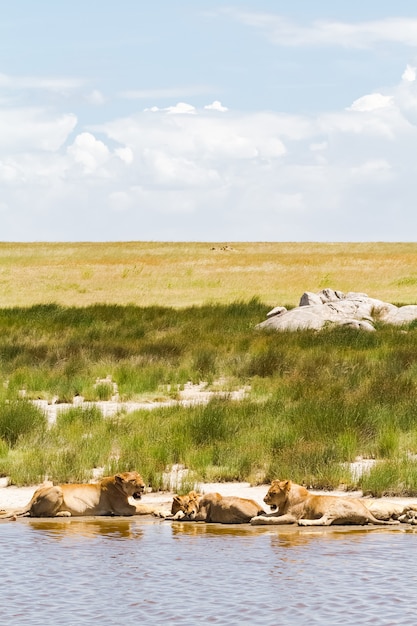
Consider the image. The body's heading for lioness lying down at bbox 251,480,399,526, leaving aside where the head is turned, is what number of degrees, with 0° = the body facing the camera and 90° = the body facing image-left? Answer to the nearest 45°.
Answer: approximately 90°

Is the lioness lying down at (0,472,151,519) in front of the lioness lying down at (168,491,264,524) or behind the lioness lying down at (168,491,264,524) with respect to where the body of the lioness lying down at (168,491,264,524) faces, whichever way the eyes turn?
in front

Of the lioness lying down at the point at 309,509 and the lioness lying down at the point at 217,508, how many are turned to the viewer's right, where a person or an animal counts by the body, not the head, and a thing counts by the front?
0

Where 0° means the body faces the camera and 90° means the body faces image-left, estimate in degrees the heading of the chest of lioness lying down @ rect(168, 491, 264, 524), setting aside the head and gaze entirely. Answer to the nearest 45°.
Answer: approximately 90°

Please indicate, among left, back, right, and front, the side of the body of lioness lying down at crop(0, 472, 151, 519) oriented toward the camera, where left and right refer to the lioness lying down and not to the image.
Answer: right

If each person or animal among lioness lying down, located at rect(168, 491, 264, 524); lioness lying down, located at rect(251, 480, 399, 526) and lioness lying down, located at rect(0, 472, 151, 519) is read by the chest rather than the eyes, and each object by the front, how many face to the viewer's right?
1

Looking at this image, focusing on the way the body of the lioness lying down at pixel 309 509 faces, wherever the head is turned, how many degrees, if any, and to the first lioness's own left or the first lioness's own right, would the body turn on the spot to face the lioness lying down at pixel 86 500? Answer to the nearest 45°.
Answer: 0° — it already faces it

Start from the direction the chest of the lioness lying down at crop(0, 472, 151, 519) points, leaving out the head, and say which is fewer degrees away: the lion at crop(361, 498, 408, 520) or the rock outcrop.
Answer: the lion

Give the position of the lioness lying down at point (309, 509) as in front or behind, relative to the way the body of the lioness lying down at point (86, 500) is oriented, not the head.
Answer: in front

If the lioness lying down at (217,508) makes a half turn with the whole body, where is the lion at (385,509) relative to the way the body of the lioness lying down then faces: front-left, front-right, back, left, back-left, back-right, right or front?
front

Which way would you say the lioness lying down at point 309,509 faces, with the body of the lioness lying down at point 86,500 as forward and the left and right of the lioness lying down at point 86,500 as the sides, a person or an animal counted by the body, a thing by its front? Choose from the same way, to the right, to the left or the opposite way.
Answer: the opposite way

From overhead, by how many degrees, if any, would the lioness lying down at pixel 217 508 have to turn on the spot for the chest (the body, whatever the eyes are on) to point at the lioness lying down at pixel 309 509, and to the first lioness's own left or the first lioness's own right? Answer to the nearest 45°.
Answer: approximately 180°

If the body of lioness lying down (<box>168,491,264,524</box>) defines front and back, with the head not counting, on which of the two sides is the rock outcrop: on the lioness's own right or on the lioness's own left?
on the lioness's own right
